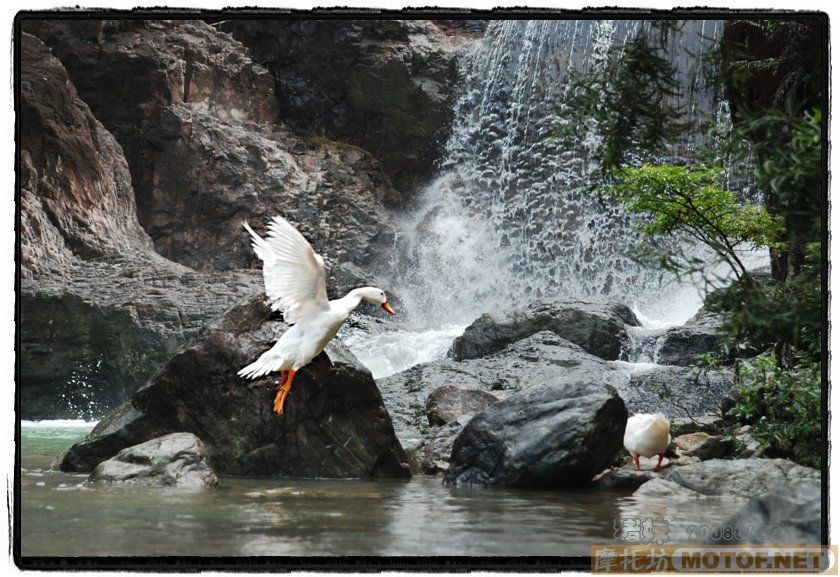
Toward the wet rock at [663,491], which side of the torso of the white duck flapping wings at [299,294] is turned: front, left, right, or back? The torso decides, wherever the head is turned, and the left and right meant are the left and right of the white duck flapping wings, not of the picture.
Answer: front

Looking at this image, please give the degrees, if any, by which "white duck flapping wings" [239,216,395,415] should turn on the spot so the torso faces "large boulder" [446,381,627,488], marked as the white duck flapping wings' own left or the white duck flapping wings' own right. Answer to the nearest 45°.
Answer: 0° — it already faces it

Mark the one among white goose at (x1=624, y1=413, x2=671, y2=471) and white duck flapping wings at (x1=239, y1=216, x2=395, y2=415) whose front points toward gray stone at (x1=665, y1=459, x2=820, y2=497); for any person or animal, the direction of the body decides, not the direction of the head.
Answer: the white duck flapping wings

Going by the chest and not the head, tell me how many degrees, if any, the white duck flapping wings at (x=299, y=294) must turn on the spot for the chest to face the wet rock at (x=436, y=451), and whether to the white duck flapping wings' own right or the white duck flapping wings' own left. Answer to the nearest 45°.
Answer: approximately 45° to the white duck flapping wings' own left

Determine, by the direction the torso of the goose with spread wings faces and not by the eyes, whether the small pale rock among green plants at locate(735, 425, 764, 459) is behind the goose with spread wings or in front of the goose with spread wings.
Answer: in front

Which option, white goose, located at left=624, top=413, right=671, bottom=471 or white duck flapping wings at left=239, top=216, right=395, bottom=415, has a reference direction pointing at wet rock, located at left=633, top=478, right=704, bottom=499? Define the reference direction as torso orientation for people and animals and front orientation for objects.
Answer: the white duck flapping wings

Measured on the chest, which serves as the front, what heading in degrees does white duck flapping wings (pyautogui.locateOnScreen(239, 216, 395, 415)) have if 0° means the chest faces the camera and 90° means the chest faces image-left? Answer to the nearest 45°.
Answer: approximately 270°

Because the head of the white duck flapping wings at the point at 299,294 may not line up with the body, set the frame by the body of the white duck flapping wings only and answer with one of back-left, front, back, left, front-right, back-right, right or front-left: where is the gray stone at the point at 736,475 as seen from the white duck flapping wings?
front

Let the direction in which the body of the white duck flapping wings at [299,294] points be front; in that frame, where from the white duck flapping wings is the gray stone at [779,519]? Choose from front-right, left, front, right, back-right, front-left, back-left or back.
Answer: front-right

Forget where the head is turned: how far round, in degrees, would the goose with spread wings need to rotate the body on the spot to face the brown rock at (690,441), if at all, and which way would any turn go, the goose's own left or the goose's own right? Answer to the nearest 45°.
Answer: approximately 45° to the goose's own left
